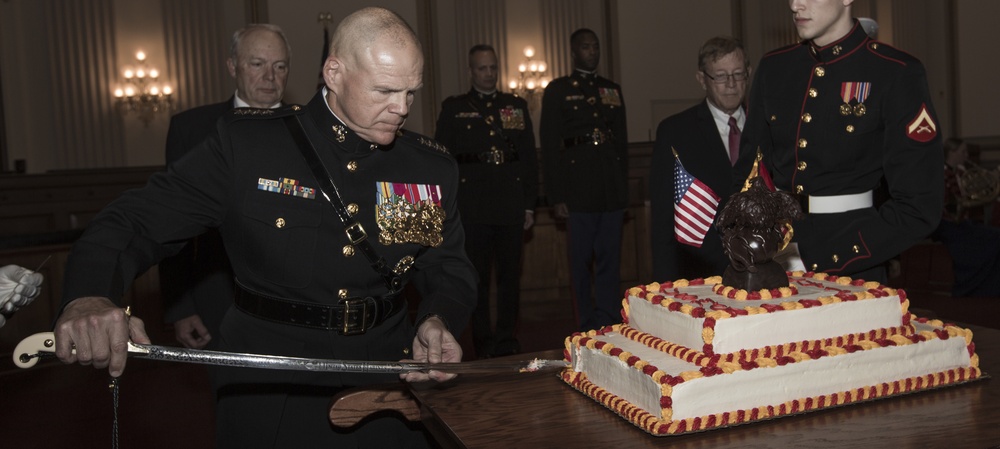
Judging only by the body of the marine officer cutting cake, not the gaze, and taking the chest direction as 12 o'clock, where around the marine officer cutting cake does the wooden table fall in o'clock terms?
The wooden table is roughly at 10 o'clock from the marine officer cutting cake.

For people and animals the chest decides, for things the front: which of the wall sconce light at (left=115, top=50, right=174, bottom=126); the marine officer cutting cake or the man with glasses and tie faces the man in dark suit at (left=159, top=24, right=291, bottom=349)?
the wall sconce light

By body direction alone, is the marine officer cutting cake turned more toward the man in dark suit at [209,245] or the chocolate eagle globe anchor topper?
the chocolate eagle globe anchor topper

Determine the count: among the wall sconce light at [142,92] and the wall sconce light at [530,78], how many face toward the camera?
2

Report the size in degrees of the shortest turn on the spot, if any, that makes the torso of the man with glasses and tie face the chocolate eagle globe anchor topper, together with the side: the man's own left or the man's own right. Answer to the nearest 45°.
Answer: approximately 45° to the man's own right

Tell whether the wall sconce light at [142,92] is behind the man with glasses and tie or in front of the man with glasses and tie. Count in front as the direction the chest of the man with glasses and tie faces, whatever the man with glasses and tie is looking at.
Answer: behind

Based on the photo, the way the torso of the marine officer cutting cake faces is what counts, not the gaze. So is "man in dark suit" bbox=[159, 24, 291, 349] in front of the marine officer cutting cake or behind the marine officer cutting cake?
behind

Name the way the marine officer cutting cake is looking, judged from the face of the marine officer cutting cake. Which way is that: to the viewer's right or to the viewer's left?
to the viewer's right

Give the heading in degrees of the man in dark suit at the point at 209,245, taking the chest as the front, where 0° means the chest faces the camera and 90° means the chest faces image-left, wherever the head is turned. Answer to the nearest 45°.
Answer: approximately 315°

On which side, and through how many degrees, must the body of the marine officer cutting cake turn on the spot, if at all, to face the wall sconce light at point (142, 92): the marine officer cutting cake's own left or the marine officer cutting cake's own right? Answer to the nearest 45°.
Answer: approximately 135° to the marine officer cutting cake's own left

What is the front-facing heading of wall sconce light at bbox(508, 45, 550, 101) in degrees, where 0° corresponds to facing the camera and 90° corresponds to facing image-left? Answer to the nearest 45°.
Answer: approximately 0°
